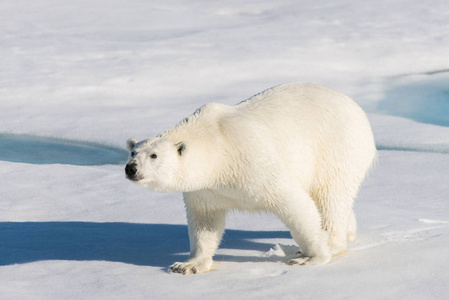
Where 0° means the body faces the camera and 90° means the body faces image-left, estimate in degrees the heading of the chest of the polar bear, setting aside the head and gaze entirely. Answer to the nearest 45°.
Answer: approximately 45°
